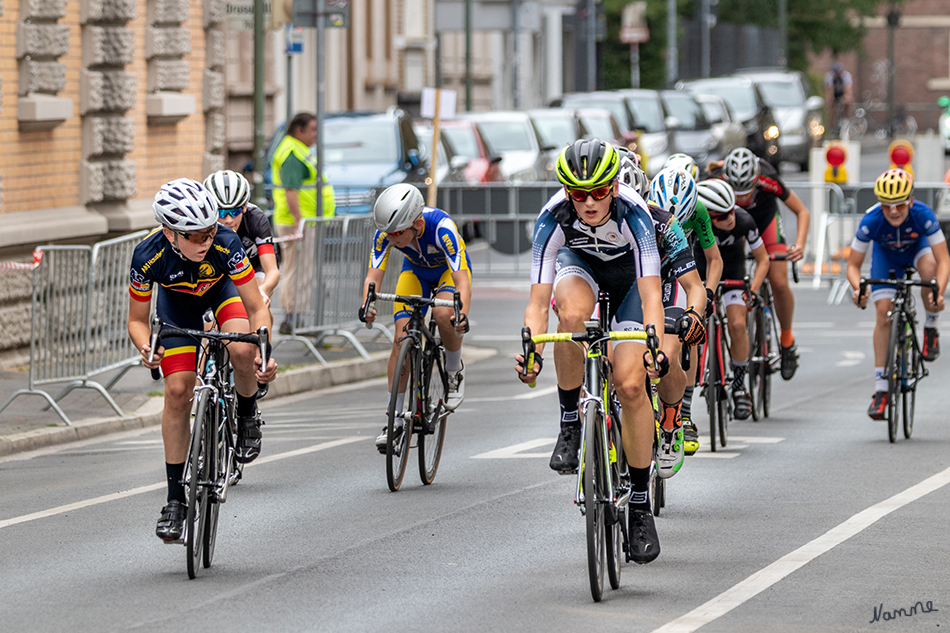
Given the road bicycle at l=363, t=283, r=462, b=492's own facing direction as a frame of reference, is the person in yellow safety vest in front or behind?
behind

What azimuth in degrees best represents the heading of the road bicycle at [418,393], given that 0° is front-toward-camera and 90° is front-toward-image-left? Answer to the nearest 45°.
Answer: approximately 0°

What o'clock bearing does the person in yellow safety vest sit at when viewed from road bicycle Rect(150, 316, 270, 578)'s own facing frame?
The person in yellow safety vest is roughly at 6 o'clock from the road bicycle.

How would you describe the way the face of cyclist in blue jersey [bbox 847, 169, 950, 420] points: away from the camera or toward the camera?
toward the camera

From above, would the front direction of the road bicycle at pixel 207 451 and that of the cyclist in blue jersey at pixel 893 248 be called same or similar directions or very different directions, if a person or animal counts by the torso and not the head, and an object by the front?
same or similar directions

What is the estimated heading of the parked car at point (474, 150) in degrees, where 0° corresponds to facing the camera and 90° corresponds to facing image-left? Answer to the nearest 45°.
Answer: approximately 45°

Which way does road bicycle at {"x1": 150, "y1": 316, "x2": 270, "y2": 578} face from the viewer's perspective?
toward the camera

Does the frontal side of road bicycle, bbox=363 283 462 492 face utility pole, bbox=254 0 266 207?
no

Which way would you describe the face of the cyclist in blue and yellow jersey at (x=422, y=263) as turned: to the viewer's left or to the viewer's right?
to the viewer's left

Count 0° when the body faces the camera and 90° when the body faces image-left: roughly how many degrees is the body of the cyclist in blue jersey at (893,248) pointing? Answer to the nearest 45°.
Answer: approximately 0°

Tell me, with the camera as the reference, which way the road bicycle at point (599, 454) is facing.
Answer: facing the viewer

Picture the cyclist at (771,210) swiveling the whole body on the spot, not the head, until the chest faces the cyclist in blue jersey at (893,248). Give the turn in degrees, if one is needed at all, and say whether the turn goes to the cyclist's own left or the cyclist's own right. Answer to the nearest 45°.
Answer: approximately 90° to the cyclist's own left

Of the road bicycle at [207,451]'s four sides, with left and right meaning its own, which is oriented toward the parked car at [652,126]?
back

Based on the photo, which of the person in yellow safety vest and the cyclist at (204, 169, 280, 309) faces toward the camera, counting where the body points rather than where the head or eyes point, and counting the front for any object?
the cyclist

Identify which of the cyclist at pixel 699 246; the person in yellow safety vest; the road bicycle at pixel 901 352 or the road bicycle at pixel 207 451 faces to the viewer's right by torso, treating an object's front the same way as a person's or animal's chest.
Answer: the person in yellow safety vest

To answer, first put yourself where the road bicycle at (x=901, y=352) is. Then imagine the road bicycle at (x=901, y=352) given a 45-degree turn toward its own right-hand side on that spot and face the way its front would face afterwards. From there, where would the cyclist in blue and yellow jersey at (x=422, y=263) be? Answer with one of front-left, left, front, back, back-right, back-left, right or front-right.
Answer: front

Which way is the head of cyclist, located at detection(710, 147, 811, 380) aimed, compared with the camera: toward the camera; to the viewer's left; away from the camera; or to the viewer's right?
toward the camera

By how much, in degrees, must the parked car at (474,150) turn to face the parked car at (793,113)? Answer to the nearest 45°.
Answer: approximately 180°

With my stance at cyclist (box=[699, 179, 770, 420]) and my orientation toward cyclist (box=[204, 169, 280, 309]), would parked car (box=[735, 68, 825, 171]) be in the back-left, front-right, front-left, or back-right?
back-right

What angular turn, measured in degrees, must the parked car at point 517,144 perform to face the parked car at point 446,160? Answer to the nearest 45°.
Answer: approximately 45° to its left
